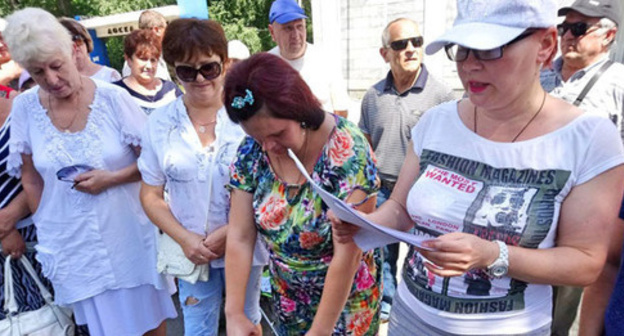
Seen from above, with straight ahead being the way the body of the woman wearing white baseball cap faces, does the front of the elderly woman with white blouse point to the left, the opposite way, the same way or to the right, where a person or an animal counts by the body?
to the left

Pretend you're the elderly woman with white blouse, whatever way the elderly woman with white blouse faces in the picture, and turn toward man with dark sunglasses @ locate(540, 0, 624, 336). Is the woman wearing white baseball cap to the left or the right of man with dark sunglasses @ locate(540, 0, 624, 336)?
right

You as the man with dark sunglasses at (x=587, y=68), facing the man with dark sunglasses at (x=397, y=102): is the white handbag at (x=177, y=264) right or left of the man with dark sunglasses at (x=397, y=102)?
left

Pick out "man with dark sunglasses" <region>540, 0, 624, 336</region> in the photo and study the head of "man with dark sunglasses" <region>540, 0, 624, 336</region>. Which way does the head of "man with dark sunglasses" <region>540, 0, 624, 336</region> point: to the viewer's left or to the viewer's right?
to the viewer's left

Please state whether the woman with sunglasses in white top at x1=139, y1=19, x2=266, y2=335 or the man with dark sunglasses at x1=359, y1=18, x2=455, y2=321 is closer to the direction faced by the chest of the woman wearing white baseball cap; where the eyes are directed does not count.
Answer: the woman with sunglasses in white top

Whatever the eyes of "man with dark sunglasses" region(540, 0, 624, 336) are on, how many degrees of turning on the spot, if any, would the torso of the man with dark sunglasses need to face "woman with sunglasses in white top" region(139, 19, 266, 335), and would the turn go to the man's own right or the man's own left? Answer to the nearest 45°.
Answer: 0° — they already face them

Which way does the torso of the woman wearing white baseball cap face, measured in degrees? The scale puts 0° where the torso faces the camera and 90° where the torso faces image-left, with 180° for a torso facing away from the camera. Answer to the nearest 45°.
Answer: approximately 45°

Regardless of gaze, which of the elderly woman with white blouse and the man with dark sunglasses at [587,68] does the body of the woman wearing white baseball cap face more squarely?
the elderly woman with white blouse

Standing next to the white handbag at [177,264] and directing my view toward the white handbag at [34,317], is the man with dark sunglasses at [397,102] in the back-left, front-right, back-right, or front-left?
back-right
